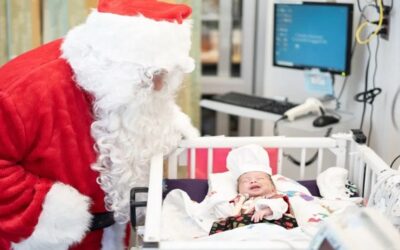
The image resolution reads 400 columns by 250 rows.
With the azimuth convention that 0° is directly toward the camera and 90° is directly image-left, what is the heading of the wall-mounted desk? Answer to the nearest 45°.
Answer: approximately 45°

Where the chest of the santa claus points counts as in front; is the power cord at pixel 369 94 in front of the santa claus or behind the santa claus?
in front

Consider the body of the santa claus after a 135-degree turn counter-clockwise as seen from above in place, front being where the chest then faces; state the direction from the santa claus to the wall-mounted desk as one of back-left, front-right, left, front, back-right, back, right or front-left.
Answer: right

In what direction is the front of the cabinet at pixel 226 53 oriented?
toward the camera

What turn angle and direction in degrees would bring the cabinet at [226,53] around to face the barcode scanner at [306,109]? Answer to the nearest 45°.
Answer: approximately 45° to its left

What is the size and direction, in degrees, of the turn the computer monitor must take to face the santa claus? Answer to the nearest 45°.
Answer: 0° — it already faces them

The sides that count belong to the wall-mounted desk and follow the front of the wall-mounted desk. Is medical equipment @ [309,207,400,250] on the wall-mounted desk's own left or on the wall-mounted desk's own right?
on the wall-mounted desk's own left

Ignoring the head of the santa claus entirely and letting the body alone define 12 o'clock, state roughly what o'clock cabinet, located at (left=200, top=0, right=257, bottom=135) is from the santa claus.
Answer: The cabinet is roughly at 10 o'clock from the santa claus.

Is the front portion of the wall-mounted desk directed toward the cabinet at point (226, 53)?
no

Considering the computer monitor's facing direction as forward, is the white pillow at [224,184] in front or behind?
in front

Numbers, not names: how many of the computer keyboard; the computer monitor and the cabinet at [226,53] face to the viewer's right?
0

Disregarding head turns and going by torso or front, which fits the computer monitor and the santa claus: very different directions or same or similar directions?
very different directions

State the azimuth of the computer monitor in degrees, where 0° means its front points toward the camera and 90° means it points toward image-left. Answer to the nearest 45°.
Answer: approximately 45°

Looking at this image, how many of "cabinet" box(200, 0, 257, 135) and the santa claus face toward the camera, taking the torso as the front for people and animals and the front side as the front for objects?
1
